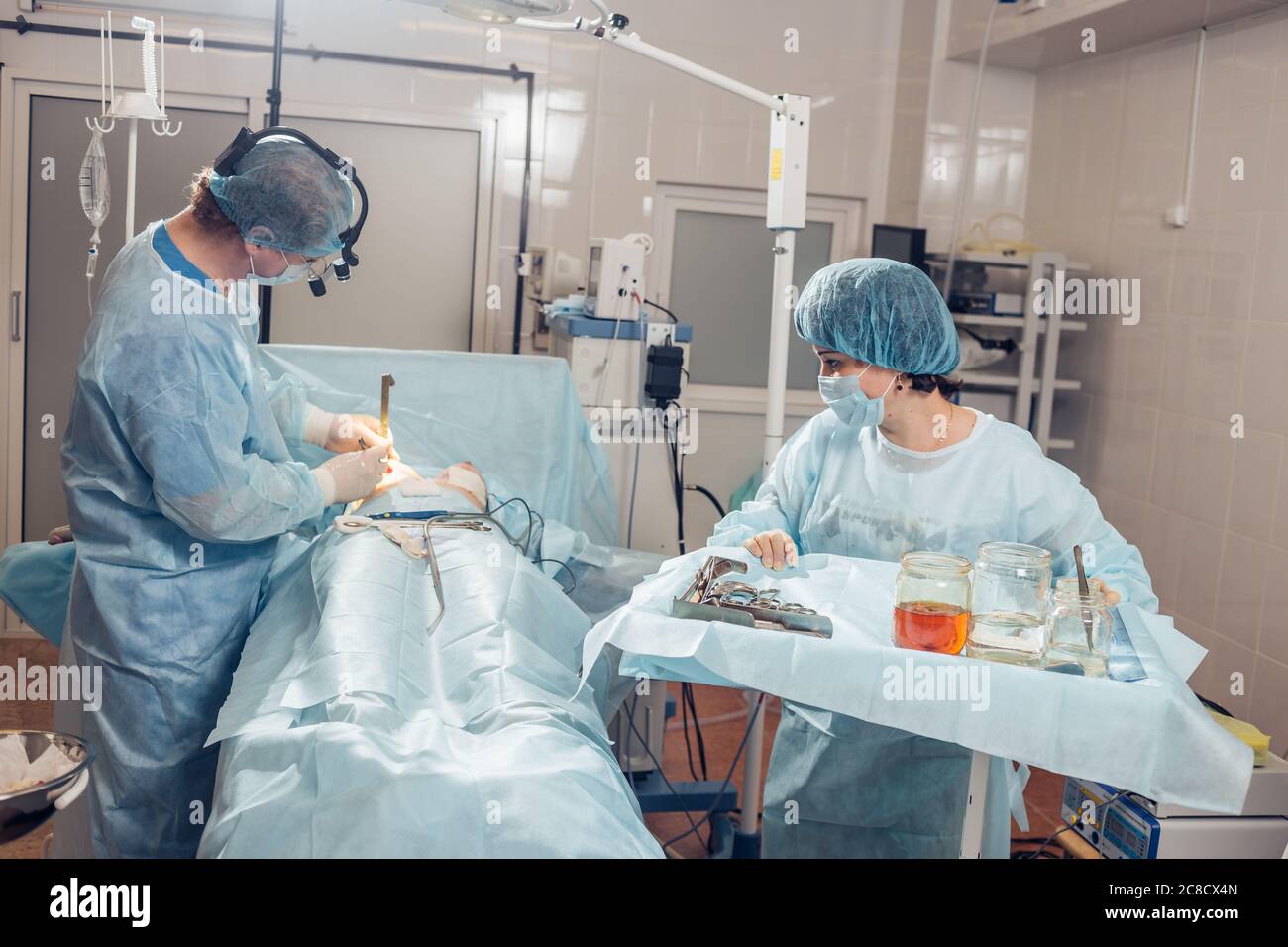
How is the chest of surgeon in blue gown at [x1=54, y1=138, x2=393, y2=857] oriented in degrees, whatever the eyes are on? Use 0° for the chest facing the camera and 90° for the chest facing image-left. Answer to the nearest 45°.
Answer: approximately 270°

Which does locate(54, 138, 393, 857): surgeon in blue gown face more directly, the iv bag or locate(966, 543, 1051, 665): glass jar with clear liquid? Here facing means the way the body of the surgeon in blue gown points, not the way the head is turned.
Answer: the glass jar with clear liquid

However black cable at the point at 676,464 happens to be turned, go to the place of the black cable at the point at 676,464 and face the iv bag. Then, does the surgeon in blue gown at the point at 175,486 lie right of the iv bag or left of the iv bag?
left

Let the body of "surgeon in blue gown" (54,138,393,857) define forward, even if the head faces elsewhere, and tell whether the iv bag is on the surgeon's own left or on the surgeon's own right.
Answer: on the surgeon's own left

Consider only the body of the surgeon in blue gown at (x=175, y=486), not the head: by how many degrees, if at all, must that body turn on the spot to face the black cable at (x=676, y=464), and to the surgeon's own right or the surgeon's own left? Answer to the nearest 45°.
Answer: approximately 45° to the surgeon's own left

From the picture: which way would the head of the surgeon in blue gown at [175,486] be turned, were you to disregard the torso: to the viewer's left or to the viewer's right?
to the viewer's right

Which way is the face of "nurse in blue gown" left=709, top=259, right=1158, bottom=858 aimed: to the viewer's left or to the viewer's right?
to the viewer's left

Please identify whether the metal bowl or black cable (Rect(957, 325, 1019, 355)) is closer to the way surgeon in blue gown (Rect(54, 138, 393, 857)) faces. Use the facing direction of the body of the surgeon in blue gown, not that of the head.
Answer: the black cable

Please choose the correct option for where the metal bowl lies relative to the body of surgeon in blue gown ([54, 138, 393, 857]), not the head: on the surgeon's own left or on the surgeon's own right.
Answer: on the surgeon's own right
